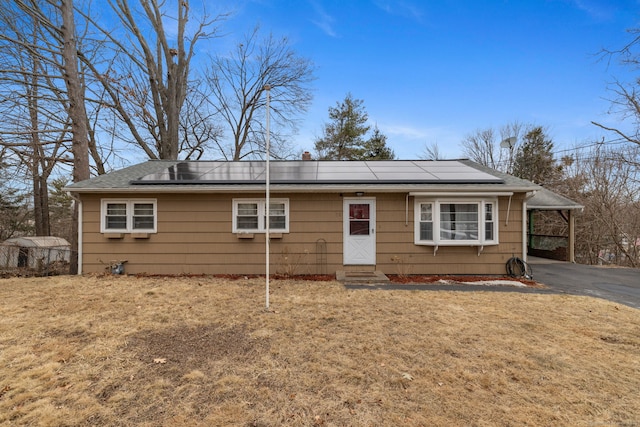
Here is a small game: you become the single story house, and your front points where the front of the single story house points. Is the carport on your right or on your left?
on your left

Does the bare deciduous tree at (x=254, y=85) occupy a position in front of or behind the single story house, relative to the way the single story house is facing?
behind

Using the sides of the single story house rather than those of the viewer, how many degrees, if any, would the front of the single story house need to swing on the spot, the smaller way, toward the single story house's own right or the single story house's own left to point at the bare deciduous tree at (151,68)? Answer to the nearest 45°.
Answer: approximately 135° to the single story house's own right

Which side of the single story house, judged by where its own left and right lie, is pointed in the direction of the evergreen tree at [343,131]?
back

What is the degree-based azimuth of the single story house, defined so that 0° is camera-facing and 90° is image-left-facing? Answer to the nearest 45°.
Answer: approximately 0°
